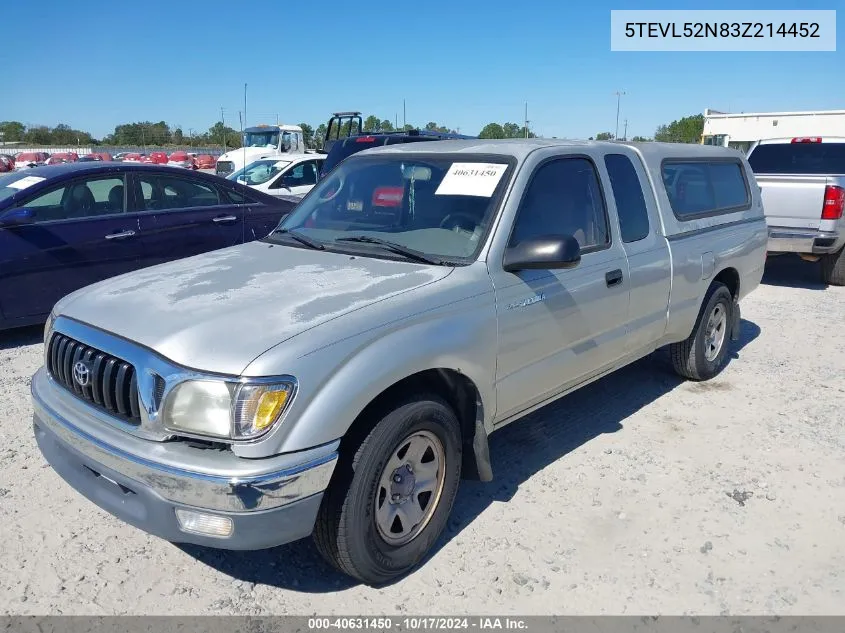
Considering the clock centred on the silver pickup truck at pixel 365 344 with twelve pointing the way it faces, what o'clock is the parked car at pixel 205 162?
The parked car is roughly at 4 o'clock from the silver pickup truck.

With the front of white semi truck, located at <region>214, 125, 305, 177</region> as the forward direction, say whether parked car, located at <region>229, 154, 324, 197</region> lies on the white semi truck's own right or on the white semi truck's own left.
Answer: on the white semi truck's own left

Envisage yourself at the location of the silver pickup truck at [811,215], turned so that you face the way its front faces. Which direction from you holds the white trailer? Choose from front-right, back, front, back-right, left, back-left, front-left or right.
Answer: front-left

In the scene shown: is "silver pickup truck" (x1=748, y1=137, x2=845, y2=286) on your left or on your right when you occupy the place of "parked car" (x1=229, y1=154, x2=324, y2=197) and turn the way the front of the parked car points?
on your left

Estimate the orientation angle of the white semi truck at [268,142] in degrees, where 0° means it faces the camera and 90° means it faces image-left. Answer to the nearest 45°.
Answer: approximately 45°

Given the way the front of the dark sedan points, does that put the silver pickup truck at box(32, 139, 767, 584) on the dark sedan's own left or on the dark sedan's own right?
on the dark sedan's own left

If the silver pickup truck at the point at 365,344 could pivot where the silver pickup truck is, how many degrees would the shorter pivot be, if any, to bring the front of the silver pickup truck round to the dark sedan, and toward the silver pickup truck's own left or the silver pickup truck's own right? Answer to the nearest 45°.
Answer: approximately 90° to the silver pickup truck's own right

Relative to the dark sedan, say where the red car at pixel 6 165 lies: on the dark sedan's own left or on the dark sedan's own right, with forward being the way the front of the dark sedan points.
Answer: on the dark sedan's own right

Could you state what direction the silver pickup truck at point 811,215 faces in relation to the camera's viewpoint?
facing away from the viewer and to the right of the viewer

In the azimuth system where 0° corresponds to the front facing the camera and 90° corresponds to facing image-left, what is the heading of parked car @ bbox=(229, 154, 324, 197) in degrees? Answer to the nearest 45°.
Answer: approximately 45°

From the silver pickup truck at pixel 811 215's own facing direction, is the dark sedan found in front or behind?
behind
